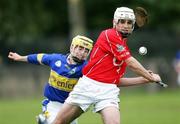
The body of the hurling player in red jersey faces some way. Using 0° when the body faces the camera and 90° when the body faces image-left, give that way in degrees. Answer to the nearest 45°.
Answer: approximately 315°
